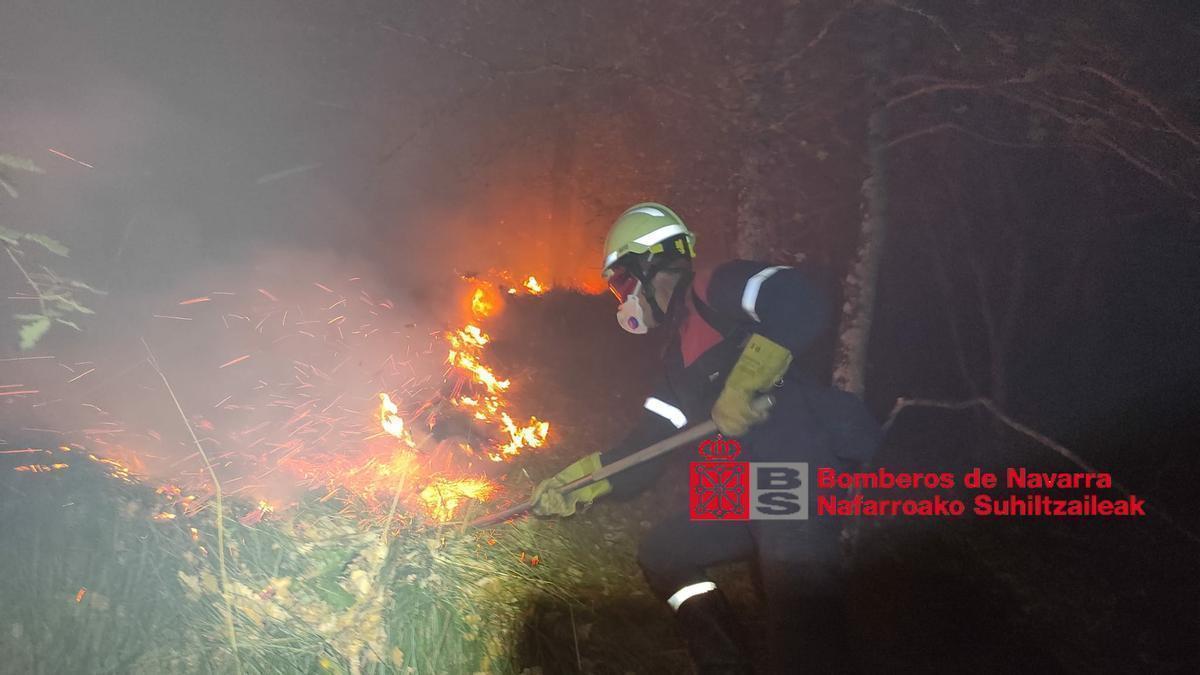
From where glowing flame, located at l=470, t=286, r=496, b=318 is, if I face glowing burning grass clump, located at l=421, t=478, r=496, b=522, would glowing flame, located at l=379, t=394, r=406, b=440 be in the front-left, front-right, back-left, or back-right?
front-right

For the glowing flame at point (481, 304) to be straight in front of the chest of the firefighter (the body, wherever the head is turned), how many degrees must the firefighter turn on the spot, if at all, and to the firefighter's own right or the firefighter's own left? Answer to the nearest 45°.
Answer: approximately 45° to the firefighter's own right

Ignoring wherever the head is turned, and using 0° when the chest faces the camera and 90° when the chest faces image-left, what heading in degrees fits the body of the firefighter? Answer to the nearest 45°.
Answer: approximately 90°

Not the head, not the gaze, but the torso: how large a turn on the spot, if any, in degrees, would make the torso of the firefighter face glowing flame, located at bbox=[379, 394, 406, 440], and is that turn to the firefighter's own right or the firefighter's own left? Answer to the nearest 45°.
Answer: approximately 45° to the firefighter's own right

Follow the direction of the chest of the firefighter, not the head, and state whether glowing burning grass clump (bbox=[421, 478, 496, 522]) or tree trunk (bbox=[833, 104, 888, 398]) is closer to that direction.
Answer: the glowing burning grass clump

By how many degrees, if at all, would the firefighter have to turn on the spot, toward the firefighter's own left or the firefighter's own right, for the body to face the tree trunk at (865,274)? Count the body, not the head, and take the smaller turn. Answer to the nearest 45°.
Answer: approximately 135° to the firefighter's own right

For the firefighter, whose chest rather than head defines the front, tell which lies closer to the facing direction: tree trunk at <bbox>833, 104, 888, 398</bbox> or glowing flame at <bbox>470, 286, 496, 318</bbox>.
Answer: the glowing flame

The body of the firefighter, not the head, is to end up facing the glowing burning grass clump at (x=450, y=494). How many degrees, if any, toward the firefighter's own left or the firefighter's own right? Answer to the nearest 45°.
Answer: approximately 45° to the firefighter's own right
